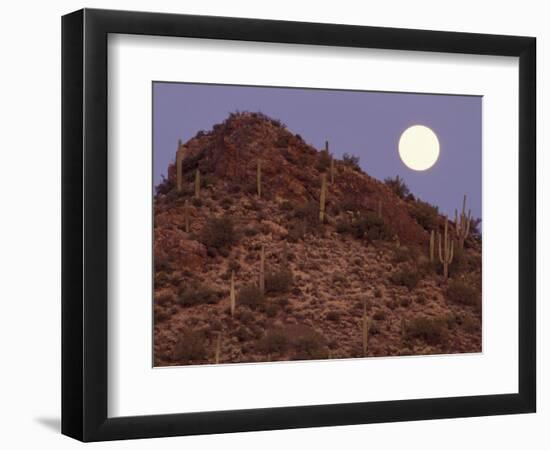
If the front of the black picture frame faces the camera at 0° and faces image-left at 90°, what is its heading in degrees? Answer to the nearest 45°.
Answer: approximately 315°
